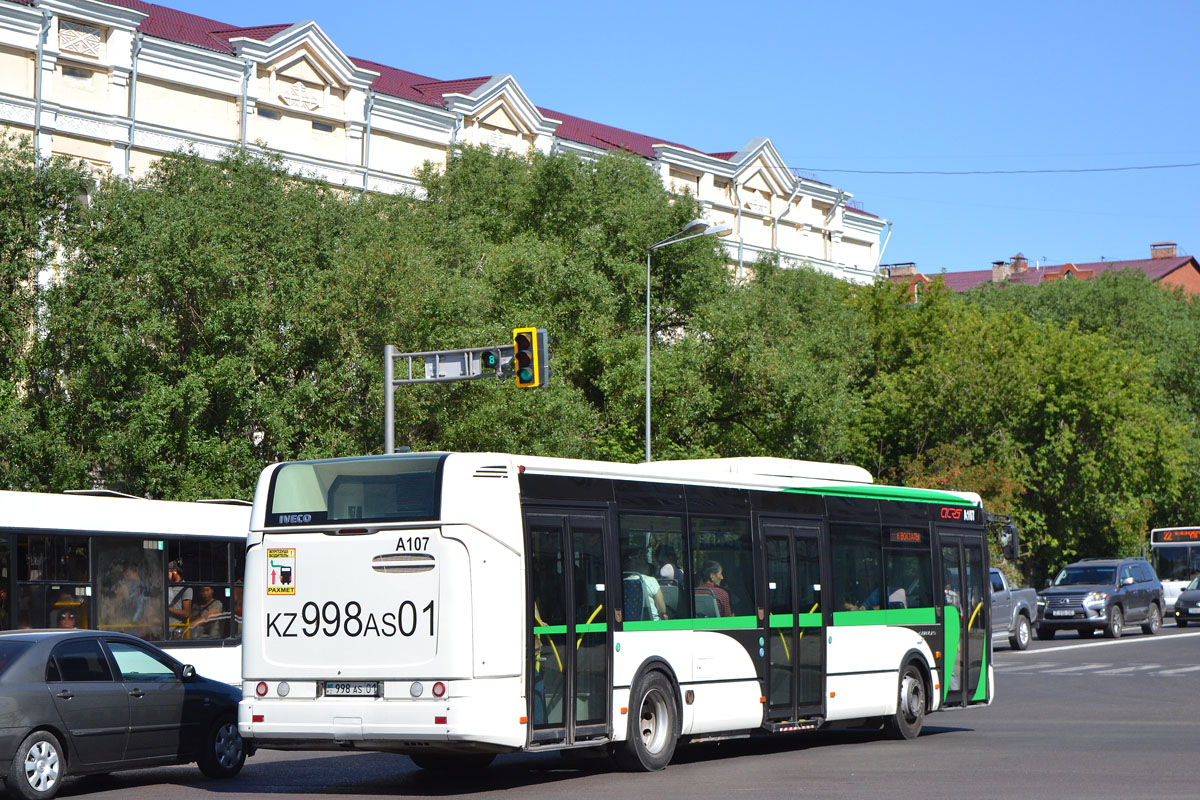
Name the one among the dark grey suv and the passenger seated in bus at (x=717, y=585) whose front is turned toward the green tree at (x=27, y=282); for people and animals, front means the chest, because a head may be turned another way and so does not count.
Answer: the dark grey suv

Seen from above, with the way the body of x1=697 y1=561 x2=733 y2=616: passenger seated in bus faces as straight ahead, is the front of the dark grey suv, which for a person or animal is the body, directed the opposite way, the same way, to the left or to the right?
the opposite way

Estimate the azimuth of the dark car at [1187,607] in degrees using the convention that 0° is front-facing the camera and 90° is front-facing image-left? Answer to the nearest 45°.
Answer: approximately 45°

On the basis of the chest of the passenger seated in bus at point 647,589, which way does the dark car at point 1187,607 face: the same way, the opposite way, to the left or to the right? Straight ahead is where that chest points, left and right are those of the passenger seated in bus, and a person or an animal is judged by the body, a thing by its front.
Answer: the opposite way

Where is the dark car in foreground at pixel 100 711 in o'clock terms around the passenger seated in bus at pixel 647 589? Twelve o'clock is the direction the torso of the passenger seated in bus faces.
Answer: The dark car in foreground is roughly at 7 o'clock from the passenger seated in bus.

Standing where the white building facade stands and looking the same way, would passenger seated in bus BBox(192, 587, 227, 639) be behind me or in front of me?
in front

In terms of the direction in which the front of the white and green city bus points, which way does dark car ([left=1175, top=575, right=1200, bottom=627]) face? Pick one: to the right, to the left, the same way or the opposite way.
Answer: the opposite way

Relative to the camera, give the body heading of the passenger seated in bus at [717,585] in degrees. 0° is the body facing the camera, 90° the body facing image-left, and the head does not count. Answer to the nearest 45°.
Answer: approximately 225°

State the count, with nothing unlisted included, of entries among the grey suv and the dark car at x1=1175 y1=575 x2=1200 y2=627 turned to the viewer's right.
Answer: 0

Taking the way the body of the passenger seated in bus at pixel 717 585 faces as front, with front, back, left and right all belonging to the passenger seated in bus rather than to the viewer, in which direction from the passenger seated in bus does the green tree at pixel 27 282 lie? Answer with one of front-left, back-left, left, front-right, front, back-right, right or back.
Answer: left

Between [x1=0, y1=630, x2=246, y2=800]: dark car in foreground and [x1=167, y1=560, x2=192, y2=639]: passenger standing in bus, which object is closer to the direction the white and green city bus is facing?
the passenger standing in bus
